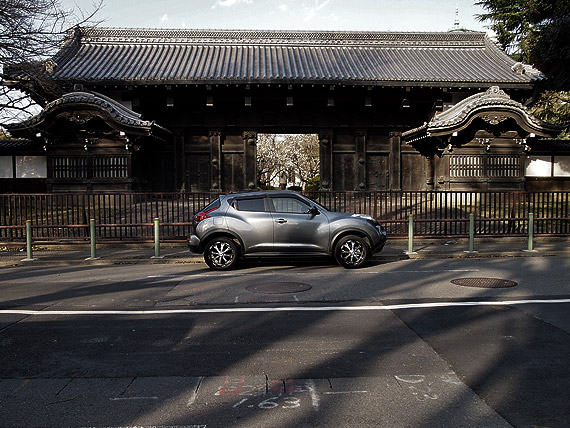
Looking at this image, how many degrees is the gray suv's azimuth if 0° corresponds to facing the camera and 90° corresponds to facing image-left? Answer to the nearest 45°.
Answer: approximately 270°
